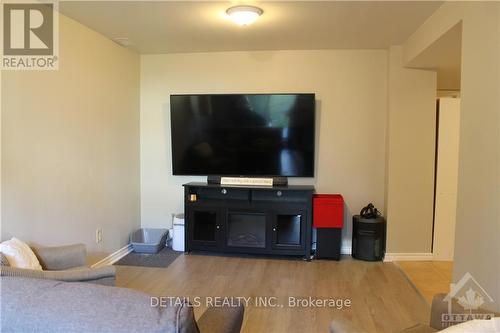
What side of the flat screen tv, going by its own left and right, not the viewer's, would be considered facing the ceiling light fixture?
front

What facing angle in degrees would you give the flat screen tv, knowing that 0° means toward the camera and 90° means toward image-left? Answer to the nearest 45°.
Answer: approximately 0°

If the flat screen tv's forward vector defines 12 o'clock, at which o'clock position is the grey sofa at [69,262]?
The grey sofa is roughly at 1 o'clock from the flat screen tv.

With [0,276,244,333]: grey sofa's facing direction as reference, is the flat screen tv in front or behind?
in front

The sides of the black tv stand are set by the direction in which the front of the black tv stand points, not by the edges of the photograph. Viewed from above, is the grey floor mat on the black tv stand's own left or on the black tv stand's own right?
on the black tv stand's own right

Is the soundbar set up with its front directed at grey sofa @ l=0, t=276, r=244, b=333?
yes

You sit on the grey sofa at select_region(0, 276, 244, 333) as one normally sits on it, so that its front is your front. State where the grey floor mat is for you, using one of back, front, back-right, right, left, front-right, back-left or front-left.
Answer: front-left

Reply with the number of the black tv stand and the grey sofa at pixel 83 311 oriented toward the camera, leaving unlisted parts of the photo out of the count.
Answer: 1

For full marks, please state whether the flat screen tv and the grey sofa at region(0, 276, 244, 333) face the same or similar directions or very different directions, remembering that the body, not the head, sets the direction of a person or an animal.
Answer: very different directions

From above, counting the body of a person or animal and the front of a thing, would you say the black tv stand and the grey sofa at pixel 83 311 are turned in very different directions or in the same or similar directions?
very different directions

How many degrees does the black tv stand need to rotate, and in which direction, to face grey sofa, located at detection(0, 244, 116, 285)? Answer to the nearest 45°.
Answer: approximately 45° to its right

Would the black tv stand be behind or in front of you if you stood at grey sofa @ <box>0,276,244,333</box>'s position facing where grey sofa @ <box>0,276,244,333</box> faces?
in front

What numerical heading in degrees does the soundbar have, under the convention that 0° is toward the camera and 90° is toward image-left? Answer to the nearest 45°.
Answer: approximately 0°

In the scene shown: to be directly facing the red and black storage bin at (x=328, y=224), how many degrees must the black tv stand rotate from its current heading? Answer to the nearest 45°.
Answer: approximately 90° to its left
